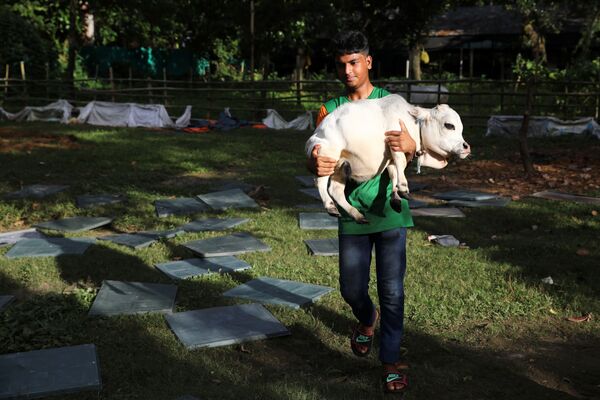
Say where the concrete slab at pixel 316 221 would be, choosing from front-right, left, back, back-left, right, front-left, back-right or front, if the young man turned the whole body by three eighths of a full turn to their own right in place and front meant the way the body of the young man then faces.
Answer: front-right

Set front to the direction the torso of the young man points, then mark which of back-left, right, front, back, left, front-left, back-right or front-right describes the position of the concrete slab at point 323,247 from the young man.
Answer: back

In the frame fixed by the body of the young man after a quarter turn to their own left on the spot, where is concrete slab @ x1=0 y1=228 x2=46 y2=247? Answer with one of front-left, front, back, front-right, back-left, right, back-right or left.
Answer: back-left

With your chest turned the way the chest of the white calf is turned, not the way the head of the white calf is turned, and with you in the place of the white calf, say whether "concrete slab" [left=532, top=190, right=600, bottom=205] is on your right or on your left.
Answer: on your left

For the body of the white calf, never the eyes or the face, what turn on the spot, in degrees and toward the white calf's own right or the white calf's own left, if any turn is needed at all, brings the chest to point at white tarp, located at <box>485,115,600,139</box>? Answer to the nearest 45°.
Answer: approximately 90° to the white calf's own left

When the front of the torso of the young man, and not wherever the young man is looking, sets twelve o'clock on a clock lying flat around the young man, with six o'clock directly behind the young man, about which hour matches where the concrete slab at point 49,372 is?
The concrete slab is roughly at 3 o'clock from the young man.

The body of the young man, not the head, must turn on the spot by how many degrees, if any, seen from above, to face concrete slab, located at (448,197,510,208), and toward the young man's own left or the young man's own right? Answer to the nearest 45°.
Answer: approximately 180°

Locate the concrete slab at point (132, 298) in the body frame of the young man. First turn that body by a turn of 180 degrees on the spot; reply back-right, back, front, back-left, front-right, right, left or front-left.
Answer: front-left

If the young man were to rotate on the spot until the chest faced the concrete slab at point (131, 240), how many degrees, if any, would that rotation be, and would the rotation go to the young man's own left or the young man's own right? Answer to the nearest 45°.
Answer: approximately 135° to the young man's own right

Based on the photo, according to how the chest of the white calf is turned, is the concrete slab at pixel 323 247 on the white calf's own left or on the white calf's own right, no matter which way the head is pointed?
on the white calf's own left

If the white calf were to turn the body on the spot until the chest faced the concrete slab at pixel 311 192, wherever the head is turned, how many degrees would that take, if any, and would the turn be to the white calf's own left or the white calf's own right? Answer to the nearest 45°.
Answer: approximately 90° to the white calf's own left

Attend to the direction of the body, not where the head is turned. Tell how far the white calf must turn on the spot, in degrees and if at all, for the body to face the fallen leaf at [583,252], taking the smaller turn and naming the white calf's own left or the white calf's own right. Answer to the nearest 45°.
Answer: approximately 45° to the white calf's own left

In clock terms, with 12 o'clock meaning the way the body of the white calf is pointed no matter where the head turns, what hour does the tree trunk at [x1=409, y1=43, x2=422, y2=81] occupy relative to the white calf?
The tree trunk is roughly at 9 o'clock from the white calf.

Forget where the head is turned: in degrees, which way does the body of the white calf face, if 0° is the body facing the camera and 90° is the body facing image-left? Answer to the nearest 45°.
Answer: approximately 270°

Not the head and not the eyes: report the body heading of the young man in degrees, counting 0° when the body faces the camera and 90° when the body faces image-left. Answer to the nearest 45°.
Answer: approximately 0°
